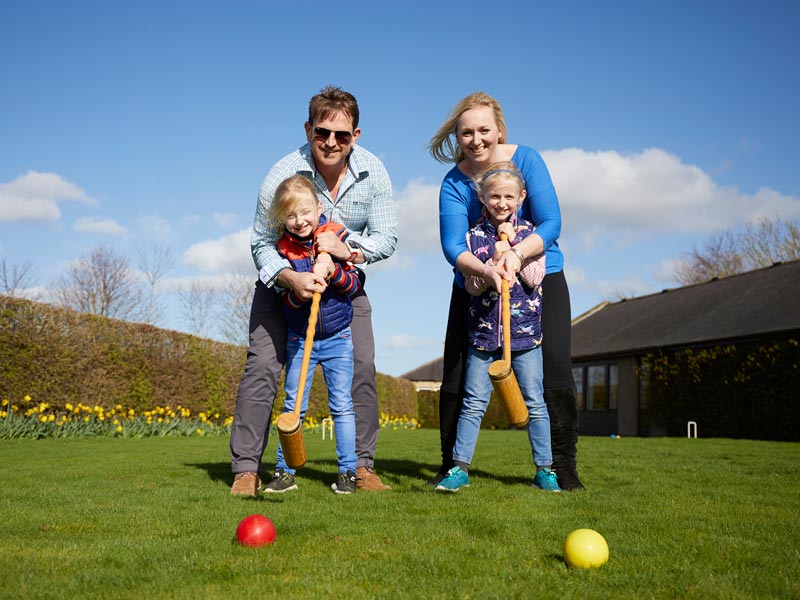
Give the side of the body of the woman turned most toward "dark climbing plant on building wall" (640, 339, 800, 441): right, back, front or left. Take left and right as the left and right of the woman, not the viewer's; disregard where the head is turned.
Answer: back

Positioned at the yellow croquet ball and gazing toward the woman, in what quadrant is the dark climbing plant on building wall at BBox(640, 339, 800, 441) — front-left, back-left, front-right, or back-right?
front-right

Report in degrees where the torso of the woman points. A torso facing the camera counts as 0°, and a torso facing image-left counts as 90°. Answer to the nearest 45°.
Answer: approximately 0°

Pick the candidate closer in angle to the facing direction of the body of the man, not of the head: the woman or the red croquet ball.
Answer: the red croquet ball

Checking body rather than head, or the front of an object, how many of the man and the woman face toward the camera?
2

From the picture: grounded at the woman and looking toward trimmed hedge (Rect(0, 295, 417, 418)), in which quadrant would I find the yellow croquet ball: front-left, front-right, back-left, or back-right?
back-left

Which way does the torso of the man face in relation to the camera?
toward the camera

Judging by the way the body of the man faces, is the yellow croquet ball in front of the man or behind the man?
in front

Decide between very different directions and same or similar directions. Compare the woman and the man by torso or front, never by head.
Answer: same or similar directions

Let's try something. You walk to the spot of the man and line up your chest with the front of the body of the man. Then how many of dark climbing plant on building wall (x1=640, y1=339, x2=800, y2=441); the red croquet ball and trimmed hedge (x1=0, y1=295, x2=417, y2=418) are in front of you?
1

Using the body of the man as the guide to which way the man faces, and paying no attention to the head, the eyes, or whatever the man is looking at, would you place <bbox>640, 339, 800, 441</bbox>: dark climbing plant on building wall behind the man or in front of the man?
behind

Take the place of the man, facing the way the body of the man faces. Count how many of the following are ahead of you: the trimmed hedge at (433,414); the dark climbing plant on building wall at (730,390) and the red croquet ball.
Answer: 1

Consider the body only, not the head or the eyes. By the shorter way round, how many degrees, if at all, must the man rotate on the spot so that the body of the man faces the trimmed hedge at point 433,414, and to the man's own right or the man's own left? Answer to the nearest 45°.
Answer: approximately 180°

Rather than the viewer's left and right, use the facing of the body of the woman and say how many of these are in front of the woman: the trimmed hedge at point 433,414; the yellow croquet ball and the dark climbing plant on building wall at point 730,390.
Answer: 1

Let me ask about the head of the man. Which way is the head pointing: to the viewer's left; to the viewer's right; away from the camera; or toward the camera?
toward the camera

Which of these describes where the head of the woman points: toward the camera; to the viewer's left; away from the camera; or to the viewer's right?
toward the camera
